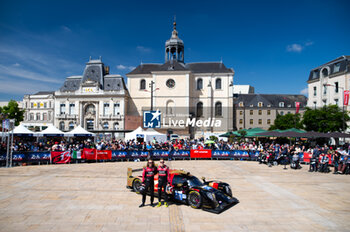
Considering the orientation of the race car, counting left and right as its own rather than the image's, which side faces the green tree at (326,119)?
left

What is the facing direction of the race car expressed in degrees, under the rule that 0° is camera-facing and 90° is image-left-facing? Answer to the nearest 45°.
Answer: approximately 315°

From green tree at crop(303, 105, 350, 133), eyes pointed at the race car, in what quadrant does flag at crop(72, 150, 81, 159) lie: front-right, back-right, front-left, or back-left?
front-right

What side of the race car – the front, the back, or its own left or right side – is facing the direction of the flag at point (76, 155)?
back

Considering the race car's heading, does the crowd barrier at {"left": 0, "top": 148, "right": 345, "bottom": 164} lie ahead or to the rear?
to the rear
